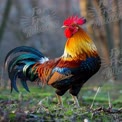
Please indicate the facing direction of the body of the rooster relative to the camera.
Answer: to the viewer's right
